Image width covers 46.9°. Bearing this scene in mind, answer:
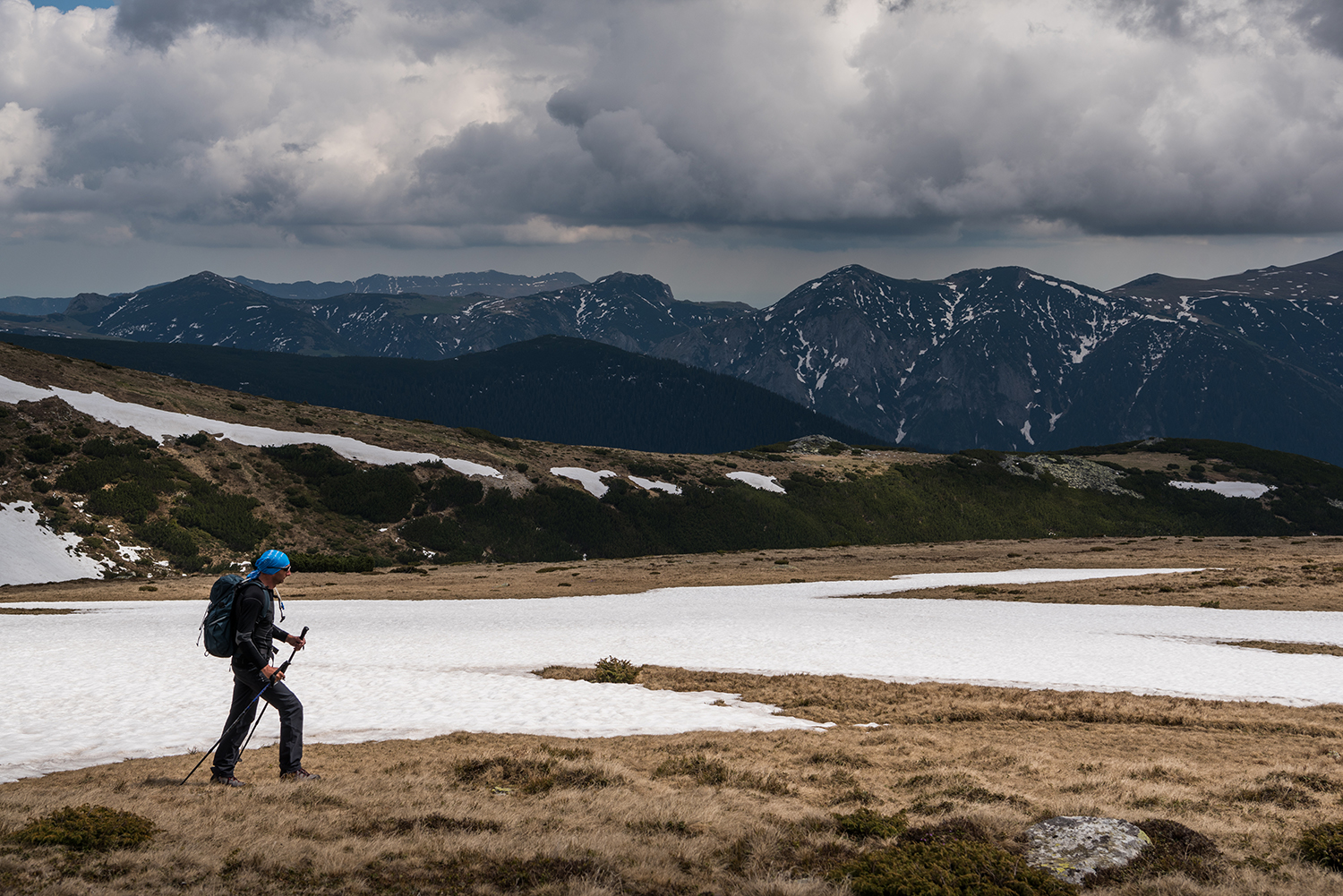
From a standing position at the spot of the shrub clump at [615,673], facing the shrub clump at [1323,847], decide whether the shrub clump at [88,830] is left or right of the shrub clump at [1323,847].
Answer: right

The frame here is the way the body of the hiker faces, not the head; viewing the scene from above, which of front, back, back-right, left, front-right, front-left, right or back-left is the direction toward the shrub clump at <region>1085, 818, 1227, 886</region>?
front-right

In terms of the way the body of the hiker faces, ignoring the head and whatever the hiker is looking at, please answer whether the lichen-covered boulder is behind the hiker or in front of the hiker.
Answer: in front

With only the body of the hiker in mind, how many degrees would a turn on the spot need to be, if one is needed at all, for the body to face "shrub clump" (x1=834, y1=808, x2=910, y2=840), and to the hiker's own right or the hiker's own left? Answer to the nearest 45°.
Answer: approximately 45° to the hiker's own right

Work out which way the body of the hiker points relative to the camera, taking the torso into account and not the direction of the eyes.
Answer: to the viewer's right

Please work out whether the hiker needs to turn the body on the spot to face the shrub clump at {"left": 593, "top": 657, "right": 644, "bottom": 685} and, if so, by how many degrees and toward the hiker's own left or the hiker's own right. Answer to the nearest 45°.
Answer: approximately 45° to the hiker's own left

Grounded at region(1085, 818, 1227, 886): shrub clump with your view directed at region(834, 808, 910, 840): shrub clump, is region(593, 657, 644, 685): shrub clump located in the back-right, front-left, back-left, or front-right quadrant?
front-right

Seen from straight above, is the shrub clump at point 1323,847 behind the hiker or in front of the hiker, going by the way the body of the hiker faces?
in front

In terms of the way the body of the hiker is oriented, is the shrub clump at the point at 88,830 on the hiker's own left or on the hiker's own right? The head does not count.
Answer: on the hiker's own right

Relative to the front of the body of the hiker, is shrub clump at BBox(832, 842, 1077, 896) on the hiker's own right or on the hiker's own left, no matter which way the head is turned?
on the hiker's own right

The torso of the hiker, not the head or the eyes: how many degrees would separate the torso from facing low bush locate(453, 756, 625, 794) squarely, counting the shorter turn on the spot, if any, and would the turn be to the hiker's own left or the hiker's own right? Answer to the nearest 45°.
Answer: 0° — they already face it
